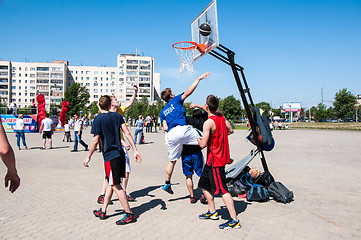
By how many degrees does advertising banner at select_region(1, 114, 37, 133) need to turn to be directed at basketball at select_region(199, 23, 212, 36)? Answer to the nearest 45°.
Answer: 0° — it already faces it

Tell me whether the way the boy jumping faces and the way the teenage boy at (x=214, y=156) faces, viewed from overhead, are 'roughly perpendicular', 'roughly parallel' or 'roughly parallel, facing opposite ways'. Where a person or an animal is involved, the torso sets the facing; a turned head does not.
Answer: roughly perpendicular

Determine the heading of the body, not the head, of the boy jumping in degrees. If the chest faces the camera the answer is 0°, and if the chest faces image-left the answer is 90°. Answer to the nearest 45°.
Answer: approximately 225°

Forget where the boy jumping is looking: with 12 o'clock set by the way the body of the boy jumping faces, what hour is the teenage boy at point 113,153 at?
The teenage boy is roughly at 6 o'clock from the boy jumping.

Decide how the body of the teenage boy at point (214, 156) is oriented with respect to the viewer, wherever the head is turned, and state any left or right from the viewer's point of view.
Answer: facing away from the viewer and to the left of the viewer
